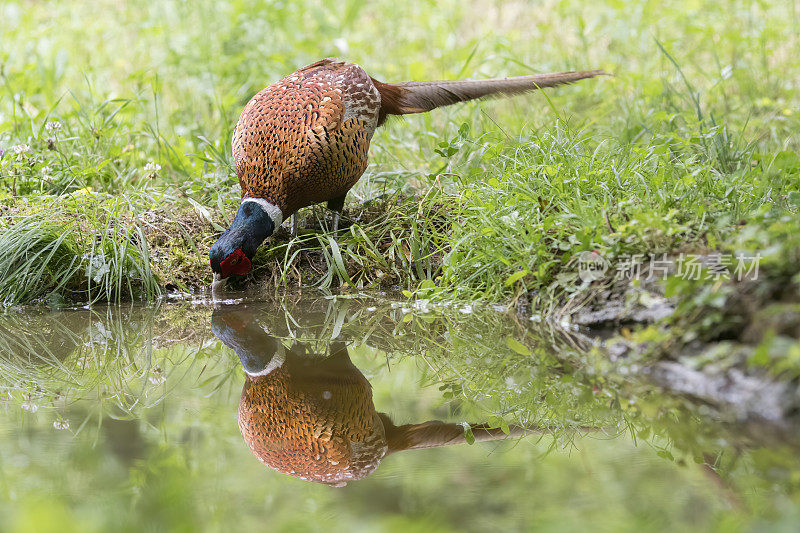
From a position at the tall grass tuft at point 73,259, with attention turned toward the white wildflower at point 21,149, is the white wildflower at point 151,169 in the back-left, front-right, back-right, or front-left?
front-right

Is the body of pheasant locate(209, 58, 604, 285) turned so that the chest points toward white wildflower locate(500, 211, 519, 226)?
no

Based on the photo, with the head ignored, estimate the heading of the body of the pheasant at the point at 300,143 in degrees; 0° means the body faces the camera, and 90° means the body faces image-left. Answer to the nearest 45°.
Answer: approximately 45°

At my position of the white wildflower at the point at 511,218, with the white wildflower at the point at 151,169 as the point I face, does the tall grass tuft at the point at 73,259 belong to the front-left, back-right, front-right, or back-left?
front-left

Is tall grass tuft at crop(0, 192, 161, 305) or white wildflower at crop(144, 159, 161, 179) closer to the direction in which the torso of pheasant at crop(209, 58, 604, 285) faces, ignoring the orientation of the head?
the tall grass tuft

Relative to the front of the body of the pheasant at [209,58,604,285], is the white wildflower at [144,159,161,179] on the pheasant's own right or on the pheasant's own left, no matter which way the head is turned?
on the pheasant's own right

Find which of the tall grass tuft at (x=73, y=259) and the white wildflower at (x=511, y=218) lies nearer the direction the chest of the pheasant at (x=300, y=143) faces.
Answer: the tall grass tuft

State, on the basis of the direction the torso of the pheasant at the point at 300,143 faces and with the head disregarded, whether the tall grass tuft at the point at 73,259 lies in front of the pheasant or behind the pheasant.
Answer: in front

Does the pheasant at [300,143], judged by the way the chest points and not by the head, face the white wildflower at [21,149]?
no
